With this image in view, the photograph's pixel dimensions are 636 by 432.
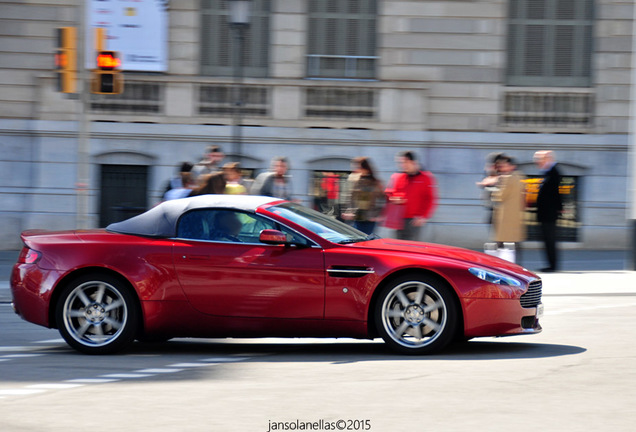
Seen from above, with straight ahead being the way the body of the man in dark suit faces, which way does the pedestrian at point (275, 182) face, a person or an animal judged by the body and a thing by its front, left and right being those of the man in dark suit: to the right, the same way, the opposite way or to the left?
to the left

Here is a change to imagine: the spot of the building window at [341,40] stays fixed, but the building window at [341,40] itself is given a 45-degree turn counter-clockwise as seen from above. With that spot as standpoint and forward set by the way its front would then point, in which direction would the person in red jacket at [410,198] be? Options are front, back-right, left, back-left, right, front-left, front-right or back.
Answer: front-right

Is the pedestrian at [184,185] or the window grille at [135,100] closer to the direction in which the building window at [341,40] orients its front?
the pedestrian

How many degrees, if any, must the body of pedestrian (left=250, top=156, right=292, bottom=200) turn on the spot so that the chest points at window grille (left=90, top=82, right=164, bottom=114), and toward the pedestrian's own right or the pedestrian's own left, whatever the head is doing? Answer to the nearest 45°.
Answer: approximately 135° to the pedestrian's own right

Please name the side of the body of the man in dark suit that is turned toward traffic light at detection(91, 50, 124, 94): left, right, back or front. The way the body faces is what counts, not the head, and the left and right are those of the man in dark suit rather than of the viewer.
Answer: front

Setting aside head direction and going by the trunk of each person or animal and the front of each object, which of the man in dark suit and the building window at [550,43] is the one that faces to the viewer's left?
the man in dark suit

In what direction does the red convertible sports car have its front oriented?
to the viewer's right

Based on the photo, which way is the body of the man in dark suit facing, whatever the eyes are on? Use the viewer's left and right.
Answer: facing to the left of the viewer

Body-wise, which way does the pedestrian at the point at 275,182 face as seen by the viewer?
toward the camera

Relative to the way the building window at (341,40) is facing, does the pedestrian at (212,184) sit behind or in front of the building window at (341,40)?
in front

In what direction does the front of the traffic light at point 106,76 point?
toward the camera

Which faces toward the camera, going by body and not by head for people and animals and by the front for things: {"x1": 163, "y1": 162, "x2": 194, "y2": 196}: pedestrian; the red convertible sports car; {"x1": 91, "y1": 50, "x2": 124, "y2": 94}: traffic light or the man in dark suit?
the traffic light

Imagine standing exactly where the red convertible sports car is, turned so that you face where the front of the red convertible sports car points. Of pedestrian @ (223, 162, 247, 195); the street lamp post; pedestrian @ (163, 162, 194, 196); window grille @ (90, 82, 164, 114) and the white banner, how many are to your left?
5
